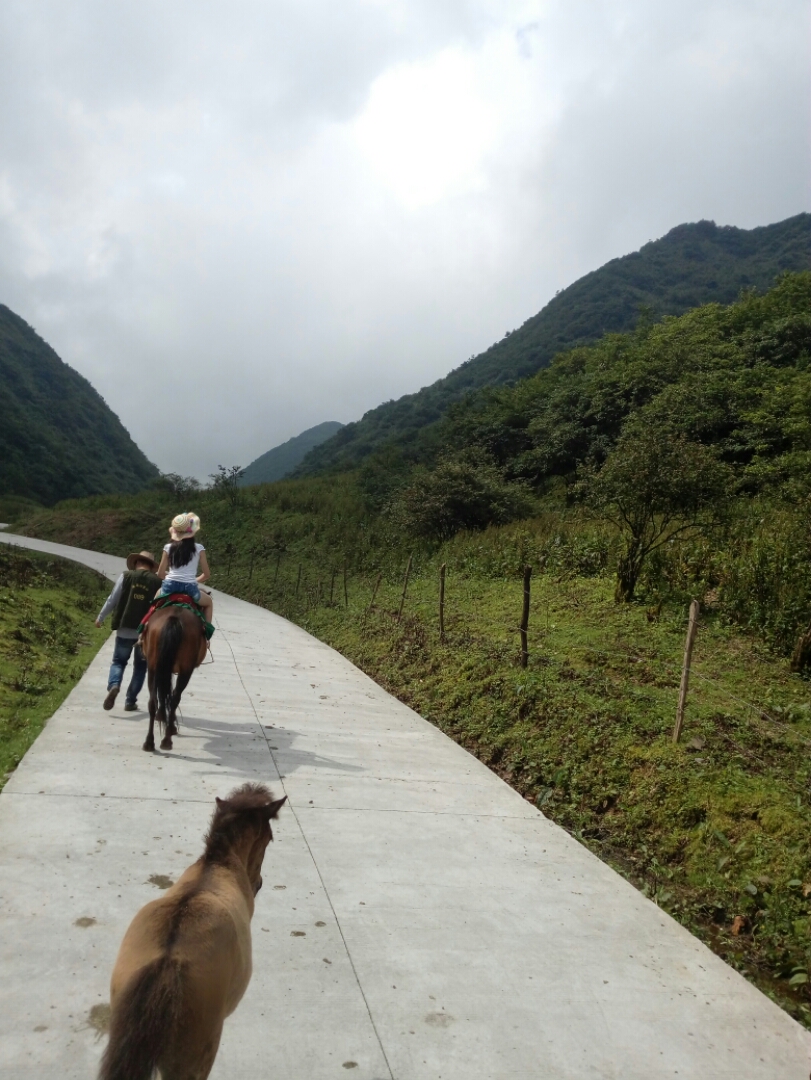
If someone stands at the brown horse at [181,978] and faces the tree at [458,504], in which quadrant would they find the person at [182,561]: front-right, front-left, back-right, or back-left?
front-left

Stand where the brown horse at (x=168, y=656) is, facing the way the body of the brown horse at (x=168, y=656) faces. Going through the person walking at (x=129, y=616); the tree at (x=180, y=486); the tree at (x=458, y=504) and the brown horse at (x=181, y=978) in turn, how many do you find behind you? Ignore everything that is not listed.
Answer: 1

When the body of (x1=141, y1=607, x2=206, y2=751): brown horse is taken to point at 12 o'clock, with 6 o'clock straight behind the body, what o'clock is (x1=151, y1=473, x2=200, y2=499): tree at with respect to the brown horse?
The tree is roughly at 12 o'clock from the brown horse.

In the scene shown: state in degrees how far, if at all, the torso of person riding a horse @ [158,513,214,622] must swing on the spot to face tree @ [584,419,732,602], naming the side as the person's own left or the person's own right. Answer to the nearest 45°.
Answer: approximately 45° to the person's own right

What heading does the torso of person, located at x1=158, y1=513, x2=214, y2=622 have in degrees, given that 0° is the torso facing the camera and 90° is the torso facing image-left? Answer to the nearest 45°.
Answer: approximately 180°

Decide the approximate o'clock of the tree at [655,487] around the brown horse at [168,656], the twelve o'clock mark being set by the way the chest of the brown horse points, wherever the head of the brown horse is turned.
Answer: The tree is roughly at 2 o'clock from the brown horse.

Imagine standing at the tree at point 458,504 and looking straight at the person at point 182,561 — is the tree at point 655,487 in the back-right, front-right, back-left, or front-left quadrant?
front-left

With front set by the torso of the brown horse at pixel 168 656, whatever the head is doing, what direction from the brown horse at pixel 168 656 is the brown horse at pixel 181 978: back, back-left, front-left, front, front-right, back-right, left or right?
back

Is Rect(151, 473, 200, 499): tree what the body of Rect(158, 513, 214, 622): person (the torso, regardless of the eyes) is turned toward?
yes

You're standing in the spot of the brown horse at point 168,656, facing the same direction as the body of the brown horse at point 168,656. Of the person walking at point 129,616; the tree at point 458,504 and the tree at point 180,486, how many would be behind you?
0

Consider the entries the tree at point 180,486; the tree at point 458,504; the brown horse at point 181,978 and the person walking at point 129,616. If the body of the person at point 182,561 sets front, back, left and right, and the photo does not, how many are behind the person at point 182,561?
1

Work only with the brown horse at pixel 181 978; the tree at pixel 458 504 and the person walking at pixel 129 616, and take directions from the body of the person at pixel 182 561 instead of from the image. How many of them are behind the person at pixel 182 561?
1

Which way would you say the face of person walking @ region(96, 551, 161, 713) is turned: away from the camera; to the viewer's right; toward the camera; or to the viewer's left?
away from the camera

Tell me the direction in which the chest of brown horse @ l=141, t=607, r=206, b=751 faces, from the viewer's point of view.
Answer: away from the camera

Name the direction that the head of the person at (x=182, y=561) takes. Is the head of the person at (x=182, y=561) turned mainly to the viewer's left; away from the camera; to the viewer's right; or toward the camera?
away from the camera
